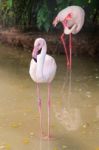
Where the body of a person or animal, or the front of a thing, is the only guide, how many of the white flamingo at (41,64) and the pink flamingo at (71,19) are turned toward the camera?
1

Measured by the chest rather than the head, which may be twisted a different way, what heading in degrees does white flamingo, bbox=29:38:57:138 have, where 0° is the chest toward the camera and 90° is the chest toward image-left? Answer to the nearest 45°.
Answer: approximately 0°

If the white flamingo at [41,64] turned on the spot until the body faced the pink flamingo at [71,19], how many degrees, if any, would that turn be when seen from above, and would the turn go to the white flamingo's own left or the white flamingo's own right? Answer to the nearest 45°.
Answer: approximately 180°
